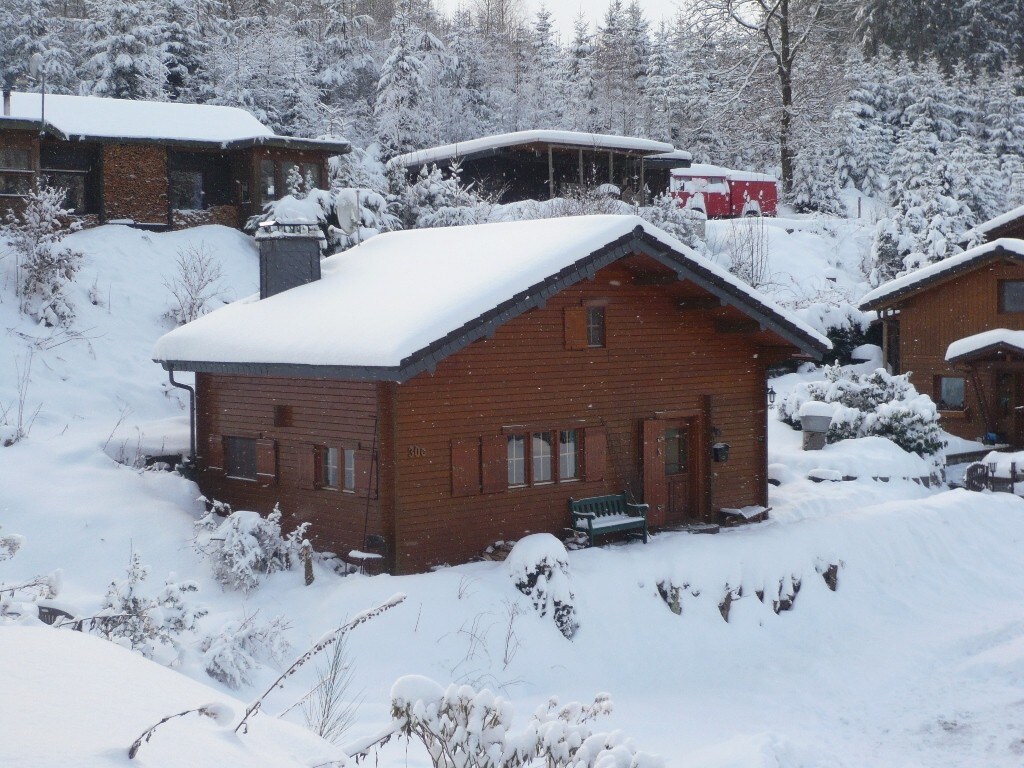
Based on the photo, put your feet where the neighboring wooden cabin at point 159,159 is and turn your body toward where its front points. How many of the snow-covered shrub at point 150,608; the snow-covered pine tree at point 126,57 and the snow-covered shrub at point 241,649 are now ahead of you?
2

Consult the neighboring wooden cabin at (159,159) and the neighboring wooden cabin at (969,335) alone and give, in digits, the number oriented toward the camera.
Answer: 2

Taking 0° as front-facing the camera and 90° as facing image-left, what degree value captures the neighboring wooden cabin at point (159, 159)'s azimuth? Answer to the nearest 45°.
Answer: approximately 0°

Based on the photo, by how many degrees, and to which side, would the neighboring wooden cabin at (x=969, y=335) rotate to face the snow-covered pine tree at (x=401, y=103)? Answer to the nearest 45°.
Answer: approximately 135° to its right

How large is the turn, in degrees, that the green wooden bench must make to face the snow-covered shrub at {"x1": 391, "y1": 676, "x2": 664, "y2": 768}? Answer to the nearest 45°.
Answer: approximately 45° to its right

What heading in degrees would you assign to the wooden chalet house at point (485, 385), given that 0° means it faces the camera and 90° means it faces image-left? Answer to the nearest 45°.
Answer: approximately 315°

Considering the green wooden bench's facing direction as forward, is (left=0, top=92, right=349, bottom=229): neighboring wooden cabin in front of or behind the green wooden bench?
behind

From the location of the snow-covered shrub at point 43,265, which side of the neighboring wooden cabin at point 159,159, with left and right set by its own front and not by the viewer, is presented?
front

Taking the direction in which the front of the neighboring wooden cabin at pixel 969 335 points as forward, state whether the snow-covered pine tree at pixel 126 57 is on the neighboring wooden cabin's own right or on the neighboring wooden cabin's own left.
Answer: on the neighboring wooden cabin's own right

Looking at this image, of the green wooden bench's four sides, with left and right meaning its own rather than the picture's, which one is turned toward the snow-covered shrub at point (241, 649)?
right

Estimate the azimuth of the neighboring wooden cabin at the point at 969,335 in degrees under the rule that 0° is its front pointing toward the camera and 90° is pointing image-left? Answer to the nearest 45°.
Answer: approximately 0°

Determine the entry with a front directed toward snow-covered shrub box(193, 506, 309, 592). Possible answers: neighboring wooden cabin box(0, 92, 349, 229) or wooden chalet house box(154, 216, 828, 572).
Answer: the neighboring wooden cabin

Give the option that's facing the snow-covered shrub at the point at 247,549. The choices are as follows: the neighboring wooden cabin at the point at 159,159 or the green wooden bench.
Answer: the neighboring wooden cabin

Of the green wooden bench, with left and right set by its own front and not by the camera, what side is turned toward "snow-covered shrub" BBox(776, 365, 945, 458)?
left
